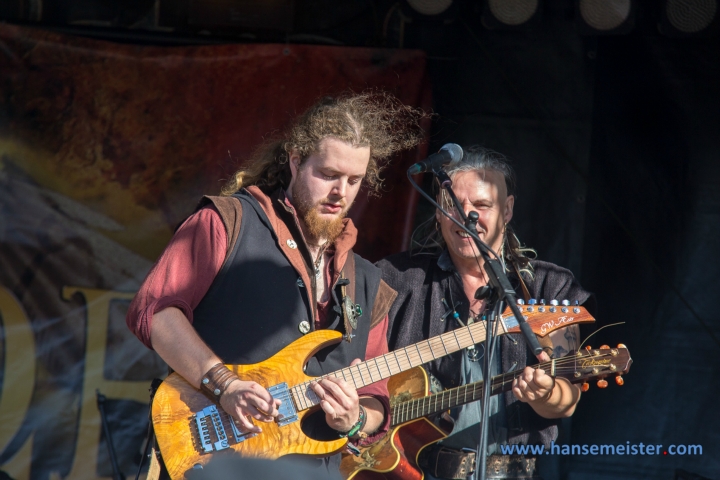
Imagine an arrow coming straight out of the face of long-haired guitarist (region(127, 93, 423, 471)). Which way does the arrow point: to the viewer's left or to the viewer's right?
to the viewer's right

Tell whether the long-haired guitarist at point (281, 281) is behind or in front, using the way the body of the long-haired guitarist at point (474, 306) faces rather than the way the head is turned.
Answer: in front

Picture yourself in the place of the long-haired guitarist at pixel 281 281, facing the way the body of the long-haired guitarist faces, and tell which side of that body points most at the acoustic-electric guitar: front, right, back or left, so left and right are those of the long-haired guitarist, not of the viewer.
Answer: left

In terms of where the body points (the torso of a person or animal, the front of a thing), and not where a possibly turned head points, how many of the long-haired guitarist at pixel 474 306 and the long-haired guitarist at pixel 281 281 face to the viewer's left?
0

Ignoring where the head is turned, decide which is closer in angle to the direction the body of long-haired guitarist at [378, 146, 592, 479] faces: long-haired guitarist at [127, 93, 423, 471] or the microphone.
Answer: the microphone

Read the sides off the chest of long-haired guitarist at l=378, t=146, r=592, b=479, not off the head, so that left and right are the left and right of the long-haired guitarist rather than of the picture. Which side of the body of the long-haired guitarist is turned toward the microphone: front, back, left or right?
front

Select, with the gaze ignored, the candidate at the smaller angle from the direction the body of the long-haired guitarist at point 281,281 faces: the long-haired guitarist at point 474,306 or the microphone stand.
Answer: the microphone stand

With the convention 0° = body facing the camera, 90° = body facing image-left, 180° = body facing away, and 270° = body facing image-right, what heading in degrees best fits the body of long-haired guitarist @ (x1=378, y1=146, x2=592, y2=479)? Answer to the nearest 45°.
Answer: approximately 0°
